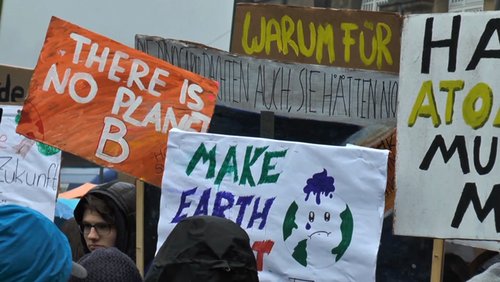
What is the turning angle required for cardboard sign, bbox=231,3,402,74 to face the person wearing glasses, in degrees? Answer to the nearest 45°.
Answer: approximately 90° to its right

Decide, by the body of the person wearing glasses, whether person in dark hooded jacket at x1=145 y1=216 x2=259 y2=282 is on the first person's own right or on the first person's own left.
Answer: on the first person's own left

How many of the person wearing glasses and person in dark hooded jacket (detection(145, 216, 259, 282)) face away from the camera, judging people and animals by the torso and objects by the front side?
1

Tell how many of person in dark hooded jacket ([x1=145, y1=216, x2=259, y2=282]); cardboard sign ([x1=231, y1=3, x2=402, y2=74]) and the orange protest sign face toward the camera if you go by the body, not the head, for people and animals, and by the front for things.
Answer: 2

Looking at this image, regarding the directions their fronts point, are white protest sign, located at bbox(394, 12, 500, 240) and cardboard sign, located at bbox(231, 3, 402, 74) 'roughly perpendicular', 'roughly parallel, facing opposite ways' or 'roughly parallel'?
roughly parallel

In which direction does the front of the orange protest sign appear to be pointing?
toward the camera

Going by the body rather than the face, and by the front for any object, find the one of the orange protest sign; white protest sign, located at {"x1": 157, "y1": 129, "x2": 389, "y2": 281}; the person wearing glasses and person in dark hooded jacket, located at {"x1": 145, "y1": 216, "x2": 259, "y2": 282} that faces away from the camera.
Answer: the person in dark hooded jacket

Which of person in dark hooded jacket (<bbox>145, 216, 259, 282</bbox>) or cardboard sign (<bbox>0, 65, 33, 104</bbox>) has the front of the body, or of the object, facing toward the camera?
the cardboard sign

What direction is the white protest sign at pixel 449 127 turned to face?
toward the camera

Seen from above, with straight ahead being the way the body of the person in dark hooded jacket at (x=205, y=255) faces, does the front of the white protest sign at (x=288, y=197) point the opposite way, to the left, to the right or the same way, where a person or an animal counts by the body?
the opposite way

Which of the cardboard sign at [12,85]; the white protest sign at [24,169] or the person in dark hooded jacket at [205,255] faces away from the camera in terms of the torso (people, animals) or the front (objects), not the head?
the person in dark hooded jacket

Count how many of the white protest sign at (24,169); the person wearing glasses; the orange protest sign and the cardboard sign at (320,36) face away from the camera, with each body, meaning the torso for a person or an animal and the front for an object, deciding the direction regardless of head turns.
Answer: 0

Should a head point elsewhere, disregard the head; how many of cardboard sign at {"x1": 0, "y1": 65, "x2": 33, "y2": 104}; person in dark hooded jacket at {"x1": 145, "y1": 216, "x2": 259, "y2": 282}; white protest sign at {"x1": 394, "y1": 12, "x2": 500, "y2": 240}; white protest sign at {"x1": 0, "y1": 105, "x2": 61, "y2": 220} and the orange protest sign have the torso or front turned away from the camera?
1

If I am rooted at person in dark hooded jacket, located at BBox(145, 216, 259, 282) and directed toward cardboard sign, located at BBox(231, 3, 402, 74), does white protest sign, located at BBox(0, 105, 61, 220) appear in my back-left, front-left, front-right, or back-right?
front-left

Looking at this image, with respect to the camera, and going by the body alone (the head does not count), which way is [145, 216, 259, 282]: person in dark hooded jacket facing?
away from the camera

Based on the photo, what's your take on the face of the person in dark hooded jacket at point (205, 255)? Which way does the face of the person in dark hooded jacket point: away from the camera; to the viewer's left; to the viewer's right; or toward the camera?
away from the camera

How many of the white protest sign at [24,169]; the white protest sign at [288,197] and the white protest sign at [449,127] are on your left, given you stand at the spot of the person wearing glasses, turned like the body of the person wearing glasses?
2

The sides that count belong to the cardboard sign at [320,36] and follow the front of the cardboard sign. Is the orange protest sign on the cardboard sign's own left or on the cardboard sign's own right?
on the cardboard sign's own right

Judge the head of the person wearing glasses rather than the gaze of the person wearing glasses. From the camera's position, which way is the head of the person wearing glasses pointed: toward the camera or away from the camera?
toward the camera
